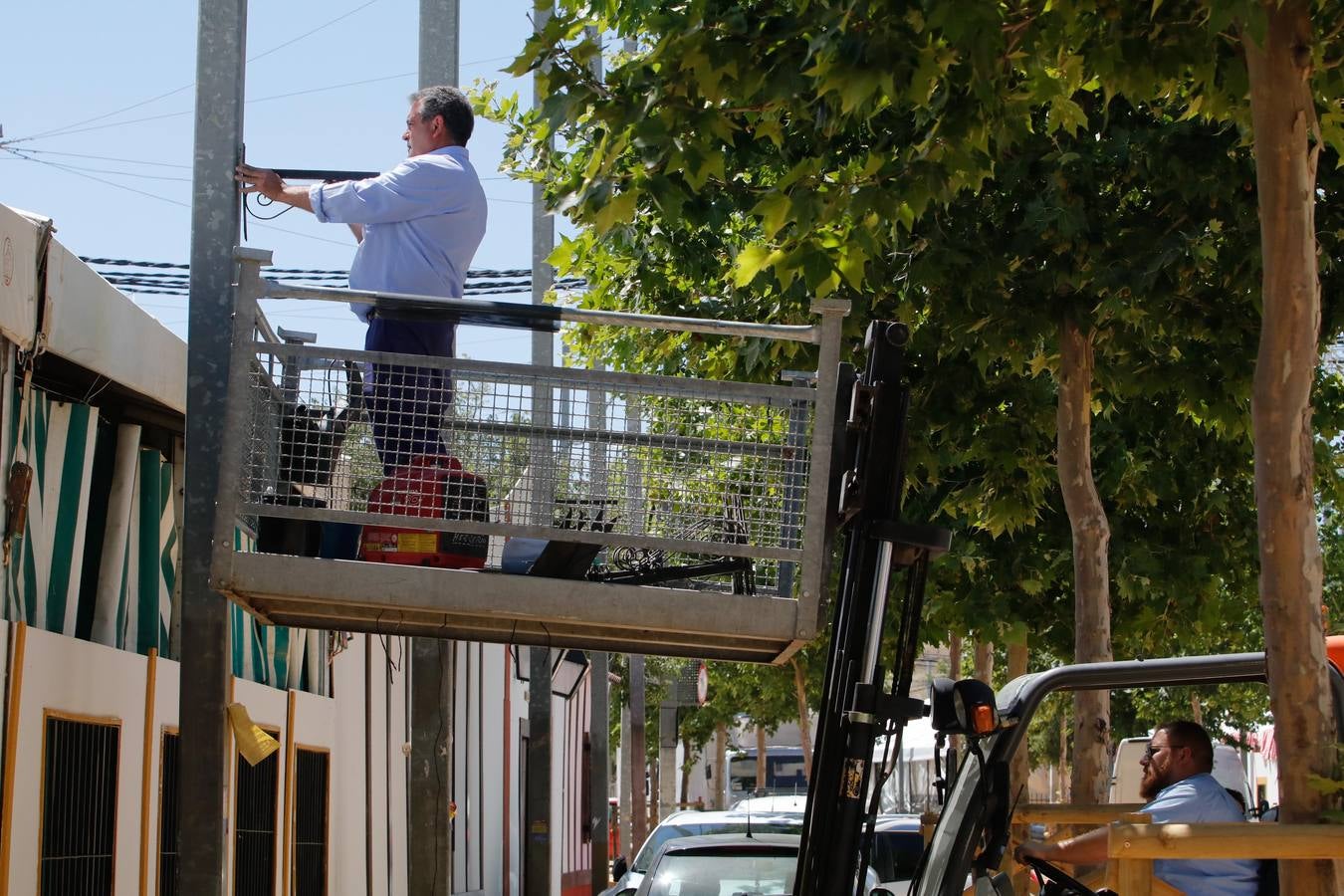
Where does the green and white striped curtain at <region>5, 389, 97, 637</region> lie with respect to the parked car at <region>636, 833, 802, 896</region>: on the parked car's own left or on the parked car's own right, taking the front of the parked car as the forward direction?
on the parked car's own left

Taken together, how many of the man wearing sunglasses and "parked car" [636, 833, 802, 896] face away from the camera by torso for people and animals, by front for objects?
1

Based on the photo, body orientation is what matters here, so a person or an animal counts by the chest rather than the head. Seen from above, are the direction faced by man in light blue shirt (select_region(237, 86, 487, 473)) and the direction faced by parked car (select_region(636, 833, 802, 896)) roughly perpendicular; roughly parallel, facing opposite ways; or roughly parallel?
roughly perpendicular

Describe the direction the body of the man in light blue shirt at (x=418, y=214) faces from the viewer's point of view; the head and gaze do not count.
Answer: to the viewer's left

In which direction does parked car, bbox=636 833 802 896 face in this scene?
away from the camera

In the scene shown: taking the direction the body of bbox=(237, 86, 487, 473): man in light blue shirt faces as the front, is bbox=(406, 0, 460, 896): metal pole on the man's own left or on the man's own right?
on the man's own right

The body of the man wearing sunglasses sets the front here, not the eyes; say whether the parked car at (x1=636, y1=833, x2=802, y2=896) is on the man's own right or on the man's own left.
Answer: on the man's own right

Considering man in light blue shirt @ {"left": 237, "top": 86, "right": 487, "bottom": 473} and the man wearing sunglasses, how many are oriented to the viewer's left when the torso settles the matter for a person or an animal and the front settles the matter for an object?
2

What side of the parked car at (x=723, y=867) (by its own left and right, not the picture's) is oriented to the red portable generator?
back

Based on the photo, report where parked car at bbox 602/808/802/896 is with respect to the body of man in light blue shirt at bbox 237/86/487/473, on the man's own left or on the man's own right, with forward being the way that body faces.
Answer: on the man's own right

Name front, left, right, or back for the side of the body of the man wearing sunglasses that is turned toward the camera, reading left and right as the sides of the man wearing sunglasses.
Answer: left

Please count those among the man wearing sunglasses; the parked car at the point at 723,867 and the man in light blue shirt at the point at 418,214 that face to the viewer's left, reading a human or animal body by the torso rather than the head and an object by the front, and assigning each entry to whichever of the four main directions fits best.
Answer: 2

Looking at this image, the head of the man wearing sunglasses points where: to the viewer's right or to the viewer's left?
to the viewer's left
